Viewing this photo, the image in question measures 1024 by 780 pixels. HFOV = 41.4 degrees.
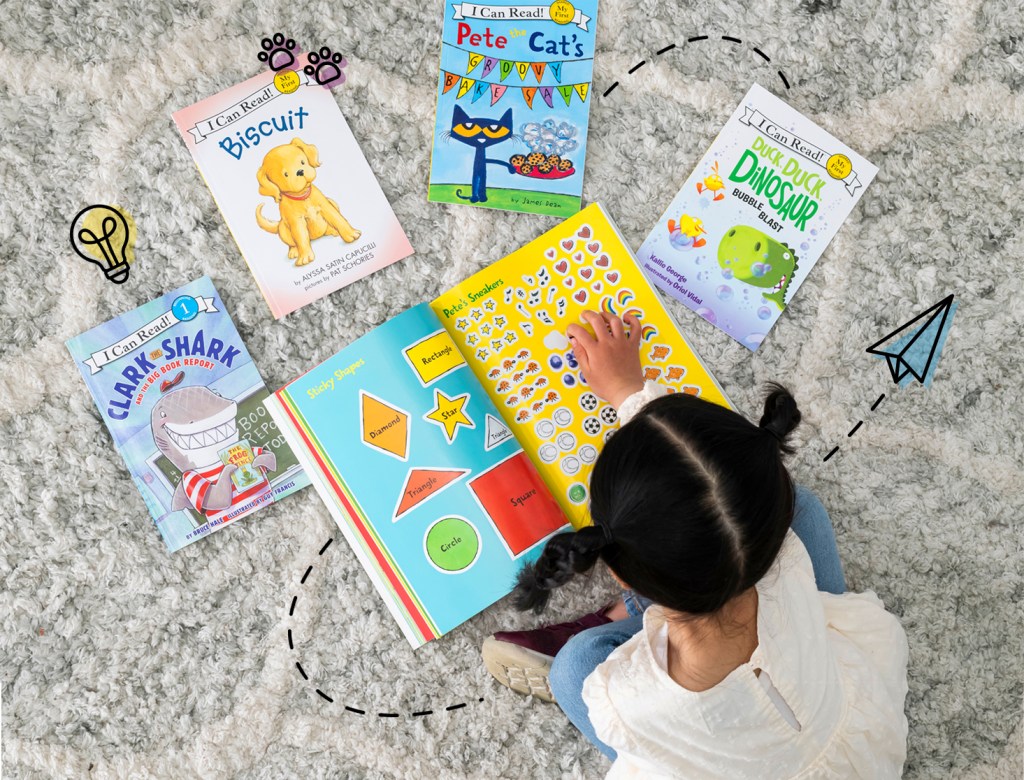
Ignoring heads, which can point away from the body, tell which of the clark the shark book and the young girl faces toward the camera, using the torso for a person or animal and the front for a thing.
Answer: the clark the shark book

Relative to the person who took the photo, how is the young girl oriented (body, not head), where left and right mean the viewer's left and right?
facing away from the viewer and to the left of the viewer

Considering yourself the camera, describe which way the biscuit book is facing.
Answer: facing the viewer

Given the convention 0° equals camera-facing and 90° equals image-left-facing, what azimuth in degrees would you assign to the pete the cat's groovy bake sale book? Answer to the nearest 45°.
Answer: approximately 0°

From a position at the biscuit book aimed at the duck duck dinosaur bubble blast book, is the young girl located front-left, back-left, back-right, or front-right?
front-right

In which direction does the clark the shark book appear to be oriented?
toward the camera

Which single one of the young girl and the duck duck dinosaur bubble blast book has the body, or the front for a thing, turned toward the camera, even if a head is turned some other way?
the duck duck dinosaur bubble blast book

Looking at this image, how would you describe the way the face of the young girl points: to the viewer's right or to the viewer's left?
to the viewer's left

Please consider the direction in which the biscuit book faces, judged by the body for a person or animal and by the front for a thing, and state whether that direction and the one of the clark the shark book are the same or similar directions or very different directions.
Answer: same or similar directions

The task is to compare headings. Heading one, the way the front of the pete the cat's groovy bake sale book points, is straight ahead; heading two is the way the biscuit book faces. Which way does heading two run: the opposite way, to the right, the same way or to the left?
the same way
